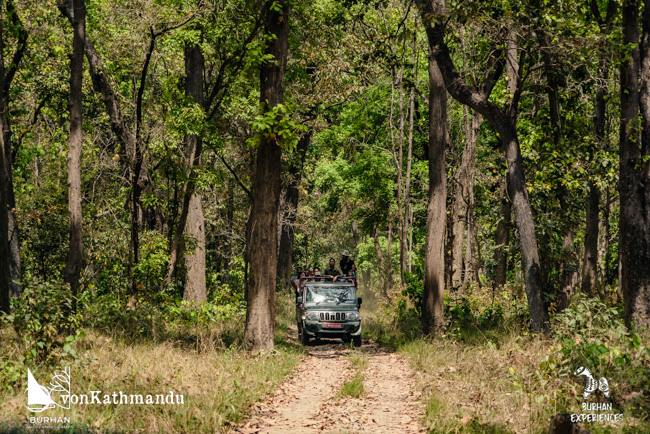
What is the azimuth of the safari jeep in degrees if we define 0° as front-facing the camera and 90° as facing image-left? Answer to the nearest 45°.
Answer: approximately 0°

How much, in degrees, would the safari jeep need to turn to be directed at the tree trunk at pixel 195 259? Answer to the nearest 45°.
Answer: approximately 135° to its right

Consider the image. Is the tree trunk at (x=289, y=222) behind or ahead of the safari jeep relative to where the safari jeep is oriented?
behind

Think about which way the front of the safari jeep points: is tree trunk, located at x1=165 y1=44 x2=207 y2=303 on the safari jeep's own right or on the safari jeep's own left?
on the safari jeep's own right

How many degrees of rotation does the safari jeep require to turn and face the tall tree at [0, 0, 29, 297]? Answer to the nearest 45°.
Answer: approximately 90° to its right

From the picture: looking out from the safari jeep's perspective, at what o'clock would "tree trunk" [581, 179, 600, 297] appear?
The tree trunk is roughly at 8 o'clock from the safari jeep.
